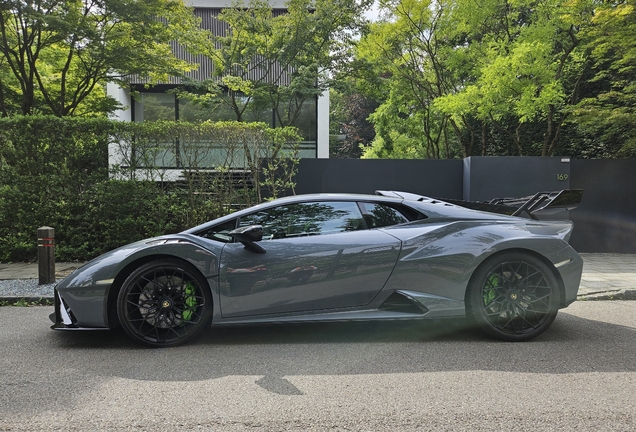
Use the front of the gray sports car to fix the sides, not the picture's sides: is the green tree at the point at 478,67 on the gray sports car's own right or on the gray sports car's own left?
on the gray sports car's own right

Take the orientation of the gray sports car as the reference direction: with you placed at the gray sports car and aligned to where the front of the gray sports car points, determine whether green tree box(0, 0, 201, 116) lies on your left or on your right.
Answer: on your right

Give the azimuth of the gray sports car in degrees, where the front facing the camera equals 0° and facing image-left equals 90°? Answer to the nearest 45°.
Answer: approximately 90°

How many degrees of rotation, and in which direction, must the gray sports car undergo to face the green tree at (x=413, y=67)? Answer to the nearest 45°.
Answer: approximately 90° to its right

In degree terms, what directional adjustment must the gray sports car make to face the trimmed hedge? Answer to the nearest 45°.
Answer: approximately 45° to its right

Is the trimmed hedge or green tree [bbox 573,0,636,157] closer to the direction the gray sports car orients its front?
the trimmed hedge

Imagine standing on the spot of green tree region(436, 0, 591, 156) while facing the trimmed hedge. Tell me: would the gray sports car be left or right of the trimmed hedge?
left
